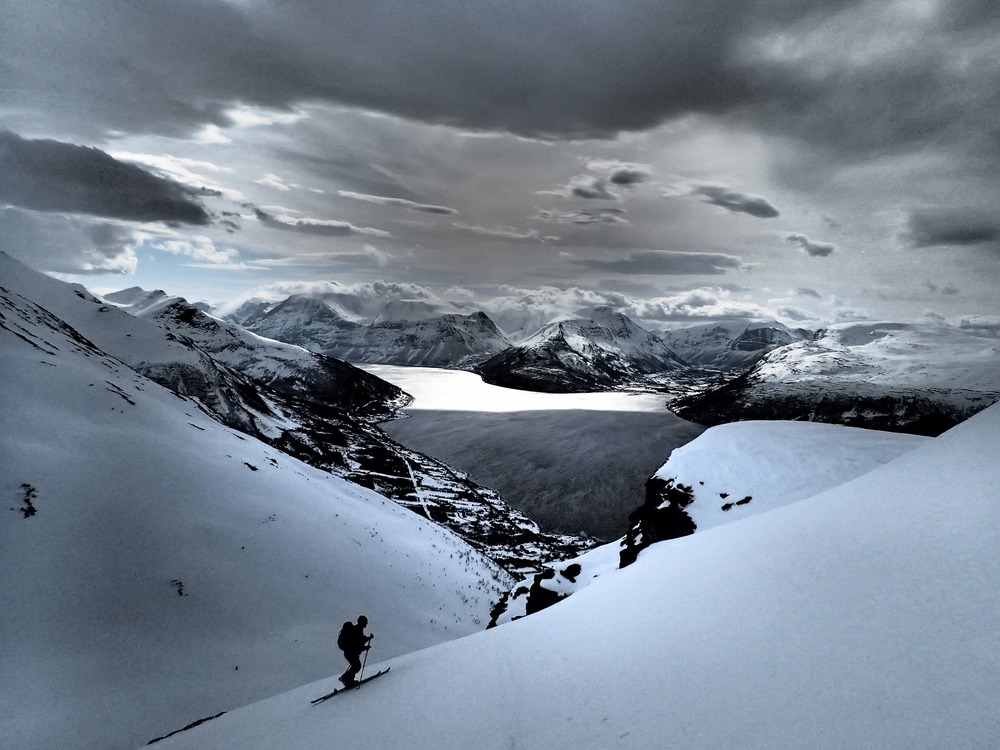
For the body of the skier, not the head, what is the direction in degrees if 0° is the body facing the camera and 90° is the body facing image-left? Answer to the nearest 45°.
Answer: approximately 270°
